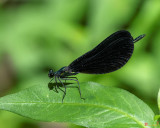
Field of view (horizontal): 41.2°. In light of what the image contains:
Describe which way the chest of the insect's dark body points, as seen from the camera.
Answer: to the viewer's left
